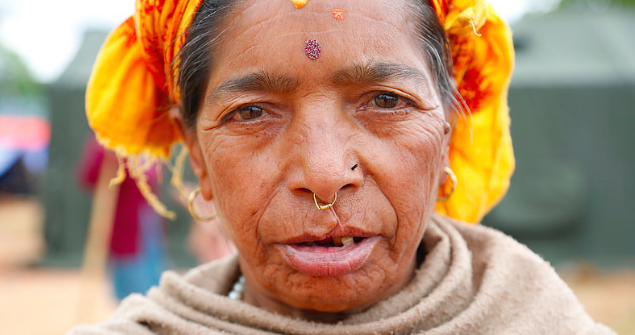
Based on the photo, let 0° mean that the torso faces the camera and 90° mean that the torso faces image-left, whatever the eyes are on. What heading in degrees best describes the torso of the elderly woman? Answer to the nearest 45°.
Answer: approximately 0°

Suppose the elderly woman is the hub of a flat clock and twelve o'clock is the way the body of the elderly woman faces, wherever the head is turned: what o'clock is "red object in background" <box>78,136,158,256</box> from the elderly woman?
The red object in background is roughly at 5 o'clock from the elderly woman.

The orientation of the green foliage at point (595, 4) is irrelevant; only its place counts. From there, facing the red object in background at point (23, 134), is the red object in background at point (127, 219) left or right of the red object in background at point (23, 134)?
left

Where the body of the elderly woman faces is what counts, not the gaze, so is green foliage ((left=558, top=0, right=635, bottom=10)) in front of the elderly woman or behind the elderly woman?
behind

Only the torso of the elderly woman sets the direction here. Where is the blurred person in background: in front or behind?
behind

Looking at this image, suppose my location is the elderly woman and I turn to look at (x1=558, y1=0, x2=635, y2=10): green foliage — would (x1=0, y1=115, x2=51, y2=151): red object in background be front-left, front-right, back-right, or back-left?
front-left

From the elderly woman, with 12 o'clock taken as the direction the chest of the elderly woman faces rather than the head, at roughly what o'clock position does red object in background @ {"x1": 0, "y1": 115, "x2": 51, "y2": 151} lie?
The red object in background is roughly at 5 o'clock from the elderly woman.
